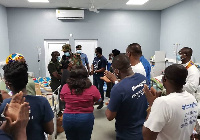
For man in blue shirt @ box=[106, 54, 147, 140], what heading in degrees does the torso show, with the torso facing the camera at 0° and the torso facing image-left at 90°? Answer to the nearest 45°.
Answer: approximately 135°

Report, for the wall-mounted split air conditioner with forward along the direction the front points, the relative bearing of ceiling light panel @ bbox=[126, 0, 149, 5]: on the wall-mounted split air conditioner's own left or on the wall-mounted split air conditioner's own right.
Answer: on the wall-mounted split air conditioner's own left

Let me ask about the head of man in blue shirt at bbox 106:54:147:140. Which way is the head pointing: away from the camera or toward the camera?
away from the camera

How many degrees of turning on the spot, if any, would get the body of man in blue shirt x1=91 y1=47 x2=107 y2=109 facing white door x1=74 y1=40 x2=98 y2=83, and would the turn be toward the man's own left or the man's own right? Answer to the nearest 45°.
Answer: approximately 135° to the man's own right

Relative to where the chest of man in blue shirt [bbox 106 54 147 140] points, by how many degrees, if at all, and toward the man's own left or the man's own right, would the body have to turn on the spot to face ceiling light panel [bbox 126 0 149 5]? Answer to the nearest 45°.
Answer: approximately 45° to the man's own right

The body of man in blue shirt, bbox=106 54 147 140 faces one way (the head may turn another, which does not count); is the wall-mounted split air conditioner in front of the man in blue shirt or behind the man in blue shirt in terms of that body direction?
in front

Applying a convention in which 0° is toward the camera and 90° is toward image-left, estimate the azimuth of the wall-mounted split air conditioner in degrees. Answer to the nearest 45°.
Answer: approximately 0°

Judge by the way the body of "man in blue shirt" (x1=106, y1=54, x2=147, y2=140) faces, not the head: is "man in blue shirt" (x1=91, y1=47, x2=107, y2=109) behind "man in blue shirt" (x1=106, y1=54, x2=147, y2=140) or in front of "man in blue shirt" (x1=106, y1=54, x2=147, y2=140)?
in front

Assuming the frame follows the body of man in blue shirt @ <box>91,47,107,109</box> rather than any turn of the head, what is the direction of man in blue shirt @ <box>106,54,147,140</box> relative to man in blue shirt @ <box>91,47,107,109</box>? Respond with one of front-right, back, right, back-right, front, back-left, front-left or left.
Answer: front-left

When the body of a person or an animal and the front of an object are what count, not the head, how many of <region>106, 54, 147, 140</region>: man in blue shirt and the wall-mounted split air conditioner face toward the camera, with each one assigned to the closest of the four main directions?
1
